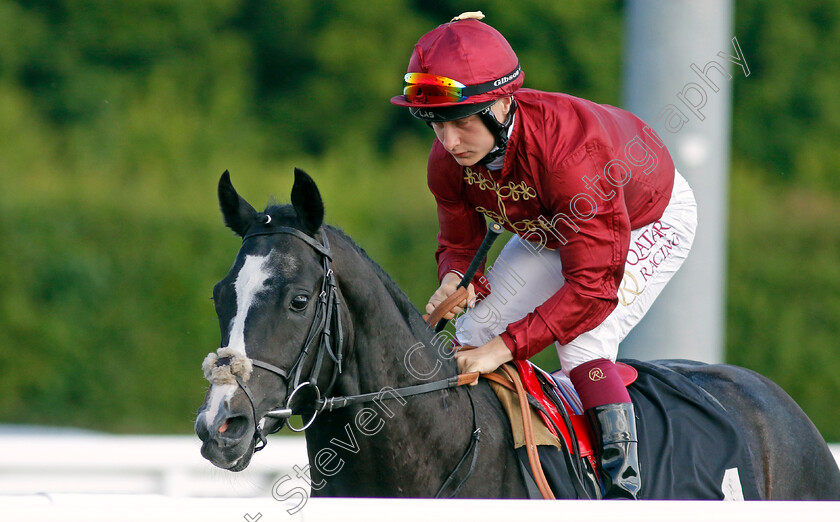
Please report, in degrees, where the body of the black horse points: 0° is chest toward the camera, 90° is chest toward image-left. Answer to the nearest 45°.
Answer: approximately 45°

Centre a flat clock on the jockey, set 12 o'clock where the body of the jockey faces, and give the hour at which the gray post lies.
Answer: The gray post is roughly at 5 o'clock from the jockey.

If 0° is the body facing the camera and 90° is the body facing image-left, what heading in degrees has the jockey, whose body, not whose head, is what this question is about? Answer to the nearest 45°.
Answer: approximately 45°
